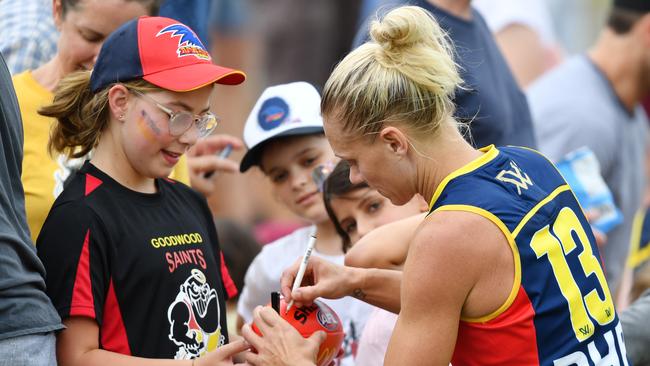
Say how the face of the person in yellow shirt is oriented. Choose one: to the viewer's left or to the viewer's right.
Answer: to the viewer's right

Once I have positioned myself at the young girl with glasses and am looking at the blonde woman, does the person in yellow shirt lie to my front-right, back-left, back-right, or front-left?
back-left

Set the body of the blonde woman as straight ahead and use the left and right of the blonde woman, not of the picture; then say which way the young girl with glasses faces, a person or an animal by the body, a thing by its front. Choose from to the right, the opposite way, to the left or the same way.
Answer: the opposite way

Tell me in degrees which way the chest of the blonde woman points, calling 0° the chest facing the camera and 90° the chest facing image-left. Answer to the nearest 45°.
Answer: approximately 135°

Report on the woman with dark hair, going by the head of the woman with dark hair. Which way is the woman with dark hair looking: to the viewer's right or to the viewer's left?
to the viewer's left

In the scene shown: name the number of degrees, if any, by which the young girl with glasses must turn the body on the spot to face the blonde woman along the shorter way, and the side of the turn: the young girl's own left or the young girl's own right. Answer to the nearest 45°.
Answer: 0° — they already face them

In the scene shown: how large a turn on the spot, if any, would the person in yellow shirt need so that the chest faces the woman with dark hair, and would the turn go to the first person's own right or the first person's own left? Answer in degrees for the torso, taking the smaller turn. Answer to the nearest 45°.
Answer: approximately 45° to the first person's own left

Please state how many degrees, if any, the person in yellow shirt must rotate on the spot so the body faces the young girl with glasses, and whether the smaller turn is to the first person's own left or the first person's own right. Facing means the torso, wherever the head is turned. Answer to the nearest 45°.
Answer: approximately 45° to the first person's own right

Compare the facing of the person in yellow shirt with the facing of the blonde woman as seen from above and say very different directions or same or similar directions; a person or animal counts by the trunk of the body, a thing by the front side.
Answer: very different directions
